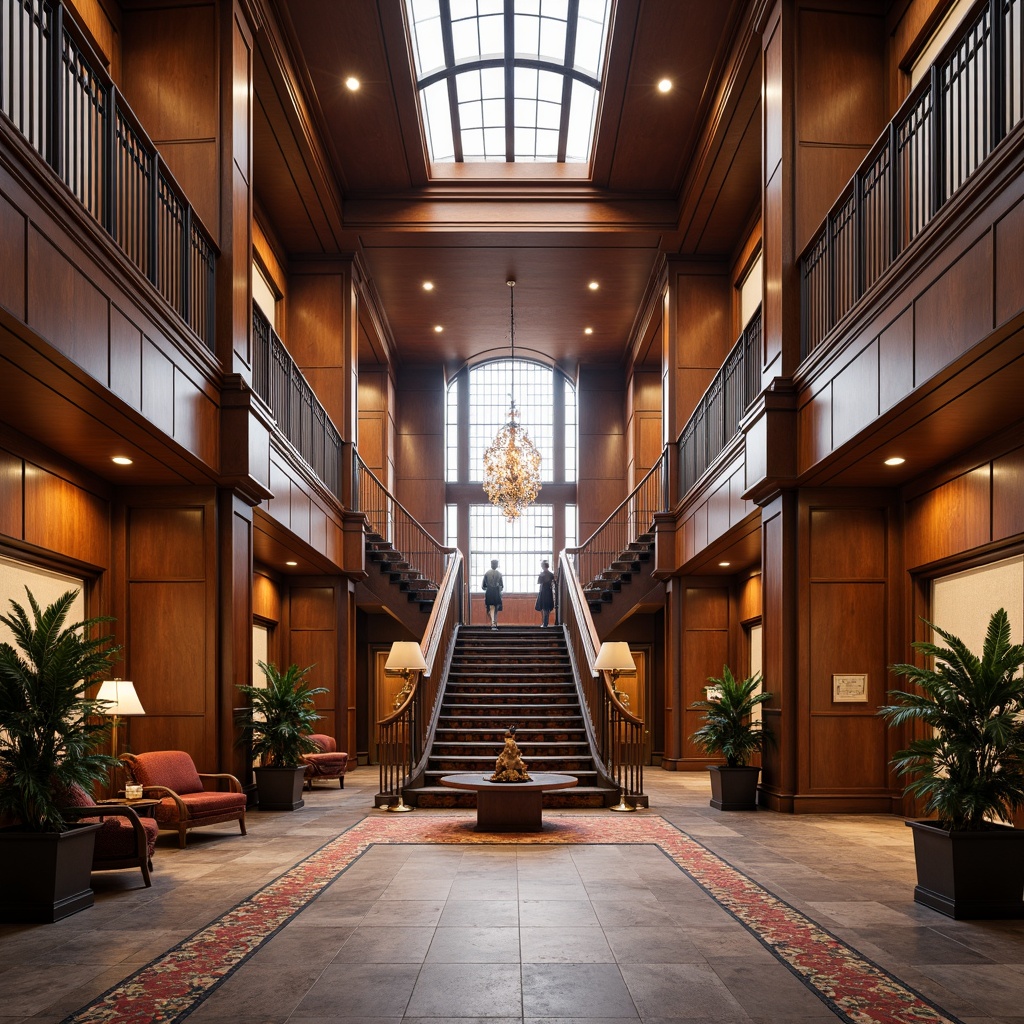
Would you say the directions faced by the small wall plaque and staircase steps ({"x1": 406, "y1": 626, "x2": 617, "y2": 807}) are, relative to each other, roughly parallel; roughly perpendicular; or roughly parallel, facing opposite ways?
roughly parallel

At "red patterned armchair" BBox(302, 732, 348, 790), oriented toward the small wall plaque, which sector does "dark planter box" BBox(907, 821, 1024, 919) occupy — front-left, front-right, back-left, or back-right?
front-right

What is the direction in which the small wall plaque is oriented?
toward the camera

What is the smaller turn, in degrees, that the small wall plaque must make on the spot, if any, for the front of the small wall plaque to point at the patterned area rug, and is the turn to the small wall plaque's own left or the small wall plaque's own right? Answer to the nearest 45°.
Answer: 0° — it already faces it

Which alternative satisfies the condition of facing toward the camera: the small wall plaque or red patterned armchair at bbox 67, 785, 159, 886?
the small wall plaque

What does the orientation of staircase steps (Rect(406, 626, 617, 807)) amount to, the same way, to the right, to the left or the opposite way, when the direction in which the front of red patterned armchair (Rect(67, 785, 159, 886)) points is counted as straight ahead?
to the right

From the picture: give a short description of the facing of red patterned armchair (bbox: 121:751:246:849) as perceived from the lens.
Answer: facing the viewer and to the right of the viewer

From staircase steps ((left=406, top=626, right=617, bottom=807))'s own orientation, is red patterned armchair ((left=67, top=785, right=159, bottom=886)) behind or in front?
in front

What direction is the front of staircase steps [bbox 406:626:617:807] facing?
toward the camera

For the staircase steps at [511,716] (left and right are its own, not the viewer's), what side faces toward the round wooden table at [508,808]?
front
